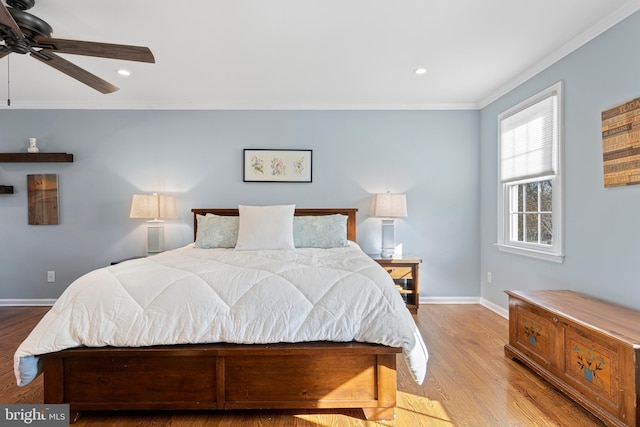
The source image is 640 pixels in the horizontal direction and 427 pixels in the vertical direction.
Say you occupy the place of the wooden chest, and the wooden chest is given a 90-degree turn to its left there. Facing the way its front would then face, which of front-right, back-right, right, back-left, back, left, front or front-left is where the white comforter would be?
right

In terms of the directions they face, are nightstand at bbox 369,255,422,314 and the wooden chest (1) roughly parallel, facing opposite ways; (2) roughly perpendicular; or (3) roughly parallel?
roughly perpendicular

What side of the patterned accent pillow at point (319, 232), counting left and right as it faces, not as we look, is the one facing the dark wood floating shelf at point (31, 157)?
right

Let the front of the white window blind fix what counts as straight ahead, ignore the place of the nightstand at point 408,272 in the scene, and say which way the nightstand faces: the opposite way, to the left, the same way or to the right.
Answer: to the left

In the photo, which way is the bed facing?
toward the camera

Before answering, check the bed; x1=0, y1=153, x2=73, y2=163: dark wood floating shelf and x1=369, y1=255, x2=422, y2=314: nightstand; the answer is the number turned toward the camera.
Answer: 3

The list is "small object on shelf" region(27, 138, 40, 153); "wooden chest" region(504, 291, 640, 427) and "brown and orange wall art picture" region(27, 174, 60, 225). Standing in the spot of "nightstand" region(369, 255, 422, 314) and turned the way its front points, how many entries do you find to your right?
2

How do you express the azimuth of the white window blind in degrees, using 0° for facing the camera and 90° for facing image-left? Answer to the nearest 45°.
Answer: approximately 45°

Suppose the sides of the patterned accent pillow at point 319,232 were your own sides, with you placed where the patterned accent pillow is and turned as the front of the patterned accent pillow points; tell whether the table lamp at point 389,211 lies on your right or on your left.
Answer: on your left

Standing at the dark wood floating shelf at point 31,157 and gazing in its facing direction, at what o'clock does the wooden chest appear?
The wooden chest is roughly at 11 o'clock from the dark wood floating shelf.

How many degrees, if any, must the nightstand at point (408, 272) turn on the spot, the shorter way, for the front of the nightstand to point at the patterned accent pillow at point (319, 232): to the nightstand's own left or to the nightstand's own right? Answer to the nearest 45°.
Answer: approximately 45° to the nightstand's own right

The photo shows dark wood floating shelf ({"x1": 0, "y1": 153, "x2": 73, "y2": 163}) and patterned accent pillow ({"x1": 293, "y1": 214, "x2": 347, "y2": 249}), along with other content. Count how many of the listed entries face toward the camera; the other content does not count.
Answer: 2

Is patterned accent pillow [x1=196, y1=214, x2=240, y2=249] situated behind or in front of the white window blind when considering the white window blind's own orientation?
in front

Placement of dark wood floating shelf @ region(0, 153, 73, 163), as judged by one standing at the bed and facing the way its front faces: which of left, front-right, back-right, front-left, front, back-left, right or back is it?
back-right

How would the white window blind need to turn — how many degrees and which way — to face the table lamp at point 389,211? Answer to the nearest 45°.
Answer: approximately 45° to its right

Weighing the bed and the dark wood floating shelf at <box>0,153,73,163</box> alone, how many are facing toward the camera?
2

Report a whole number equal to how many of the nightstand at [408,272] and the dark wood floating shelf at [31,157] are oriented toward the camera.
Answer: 2

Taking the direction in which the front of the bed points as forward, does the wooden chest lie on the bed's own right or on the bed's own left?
on the bed's own left
